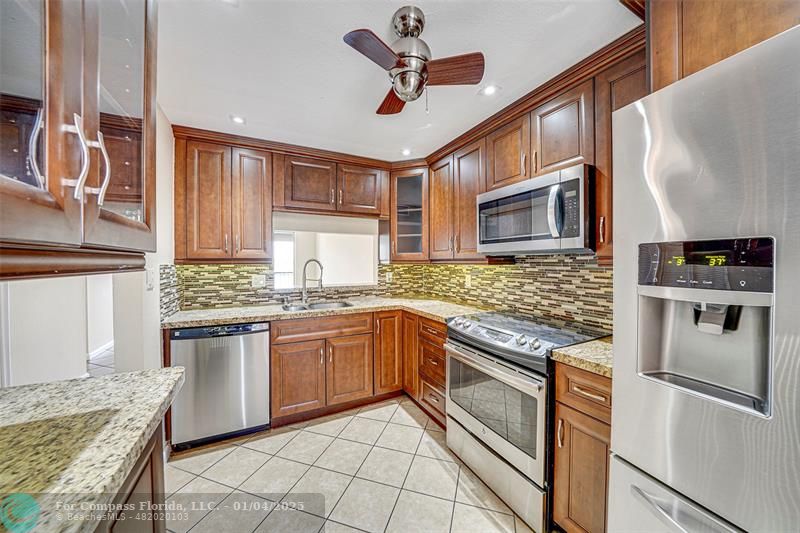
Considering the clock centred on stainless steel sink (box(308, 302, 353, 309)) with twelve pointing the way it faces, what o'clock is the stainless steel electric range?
The stainless steel electric range is roughly at 11 o'clock from the stainless steel sink.

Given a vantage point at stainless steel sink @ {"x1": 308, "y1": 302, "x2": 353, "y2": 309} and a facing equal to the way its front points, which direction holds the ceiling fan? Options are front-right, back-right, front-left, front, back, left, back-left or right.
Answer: front

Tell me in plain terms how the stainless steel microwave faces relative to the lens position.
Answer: facing the viewer and to the left of the viewer

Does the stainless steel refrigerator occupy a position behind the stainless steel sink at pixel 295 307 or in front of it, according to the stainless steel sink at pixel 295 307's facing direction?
in front

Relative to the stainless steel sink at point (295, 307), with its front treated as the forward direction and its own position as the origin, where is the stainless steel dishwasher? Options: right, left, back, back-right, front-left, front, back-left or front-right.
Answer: front-right

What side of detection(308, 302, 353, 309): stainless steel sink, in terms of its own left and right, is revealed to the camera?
front

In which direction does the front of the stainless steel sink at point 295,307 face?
toward the camera

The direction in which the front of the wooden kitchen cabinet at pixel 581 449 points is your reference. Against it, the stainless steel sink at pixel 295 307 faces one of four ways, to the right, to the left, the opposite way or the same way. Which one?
to the left

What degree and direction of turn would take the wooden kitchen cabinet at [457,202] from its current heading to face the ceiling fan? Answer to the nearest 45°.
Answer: approximately 45° to its left

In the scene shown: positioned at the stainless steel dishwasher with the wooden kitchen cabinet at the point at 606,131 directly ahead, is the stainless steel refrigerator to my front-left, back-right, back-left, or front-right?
front-right

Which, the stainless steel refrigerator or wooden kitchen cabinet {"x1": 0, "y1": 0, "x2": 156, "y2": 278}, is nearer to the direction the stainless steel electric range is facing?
the wooden kitchen cabinet

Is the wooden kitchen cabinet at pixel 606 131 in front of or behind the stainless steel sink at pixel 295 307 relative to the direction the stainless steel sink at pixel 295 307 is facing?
in front

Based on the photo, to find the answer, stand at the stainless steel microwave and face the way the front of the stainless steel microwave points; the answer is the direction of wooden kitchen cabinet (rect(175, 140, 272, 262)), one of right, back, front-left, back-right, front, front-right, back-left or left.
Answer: front-right
